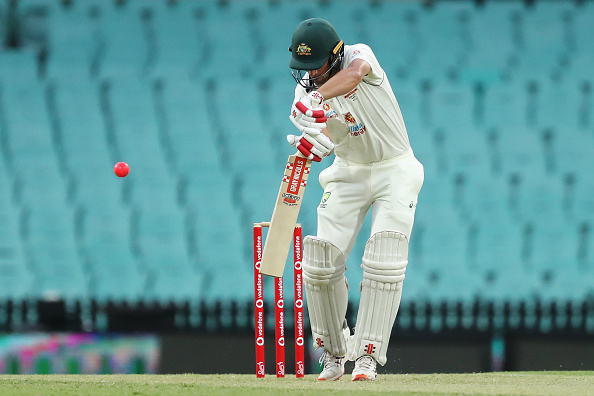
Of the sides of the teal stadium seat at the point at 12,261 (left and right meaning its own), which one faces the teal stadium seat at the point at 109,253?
left

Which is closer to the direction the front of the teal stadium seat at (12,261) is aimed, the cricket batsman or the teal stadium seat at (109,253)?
the cricket batsman

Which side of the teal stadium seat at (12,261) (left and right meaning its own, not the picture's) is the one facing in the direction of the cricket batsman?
front

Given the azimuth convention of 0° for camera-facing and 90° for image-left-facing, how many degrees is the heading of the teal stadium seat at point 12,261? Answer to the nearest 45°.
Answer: approximately 0°
